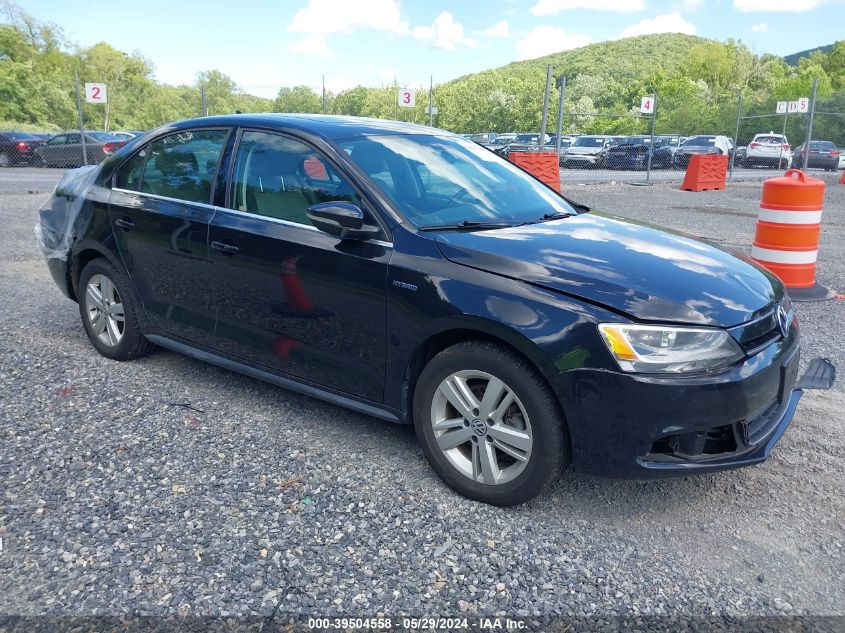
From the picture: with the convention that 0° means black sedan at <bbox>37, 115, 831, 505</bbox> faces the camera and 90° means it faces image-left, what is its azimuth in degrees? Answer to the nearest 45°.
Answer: approximately 315°

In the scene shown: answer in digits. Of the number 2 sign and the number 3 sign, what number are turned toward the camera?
2

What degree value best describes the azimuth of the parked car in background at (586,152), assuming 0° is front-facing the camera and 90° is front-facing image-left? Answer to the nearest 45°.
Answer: approximately 45°

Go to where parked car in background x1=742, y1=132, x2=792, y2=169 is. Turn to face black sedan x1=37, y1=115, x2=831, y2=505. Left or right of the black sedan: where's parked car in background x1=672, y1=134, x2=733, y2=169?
right

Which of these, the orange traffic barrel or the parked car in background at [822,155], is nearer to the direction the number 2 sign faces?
the orange traffic barrel

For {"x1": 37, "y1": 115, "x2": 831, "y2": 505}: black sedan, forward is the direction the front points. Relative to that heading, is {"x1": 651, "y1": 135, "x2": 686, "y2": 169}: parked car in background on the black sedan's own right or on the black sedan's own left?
on the black sedan's own left

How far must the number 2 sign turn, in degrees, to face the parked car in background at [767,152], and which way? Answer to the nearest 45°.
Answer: approximately 90° to its left

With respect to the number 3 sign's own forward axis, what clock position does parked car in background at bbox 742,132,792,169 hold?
The parked car in background is roughly at 8 o'clock from the number 3 sign.

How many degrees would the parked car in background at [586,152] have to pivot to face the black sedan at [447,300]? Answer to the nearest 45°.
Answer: approximately 45° to its left

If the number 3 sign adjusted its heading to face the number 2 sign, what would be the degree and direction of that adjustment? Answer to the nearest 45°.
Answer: approximately 45° to its right
